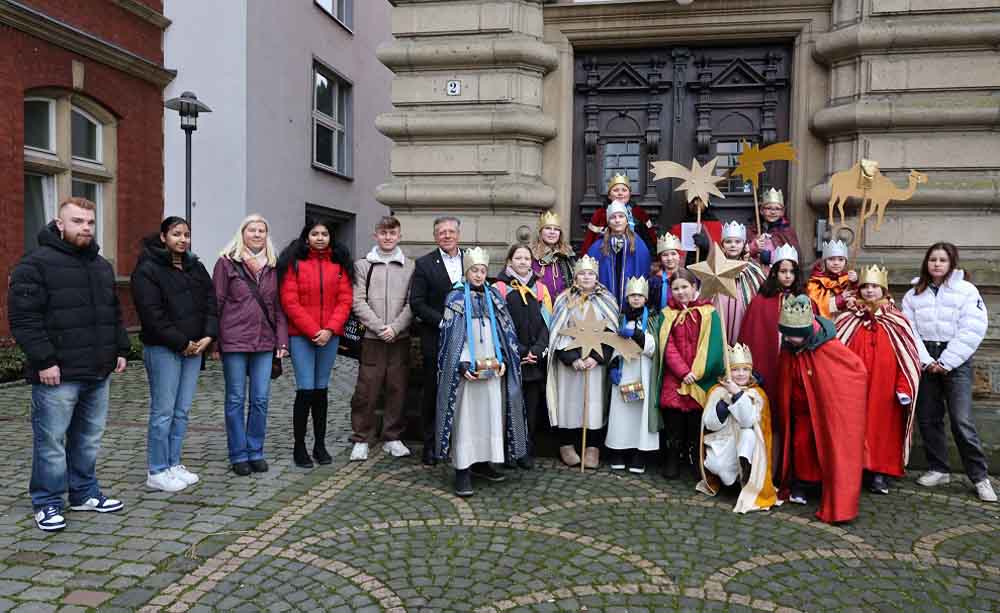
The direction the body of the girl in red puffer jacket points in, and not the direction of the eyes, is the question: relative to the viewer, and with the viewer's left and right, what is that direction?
facing the viewer

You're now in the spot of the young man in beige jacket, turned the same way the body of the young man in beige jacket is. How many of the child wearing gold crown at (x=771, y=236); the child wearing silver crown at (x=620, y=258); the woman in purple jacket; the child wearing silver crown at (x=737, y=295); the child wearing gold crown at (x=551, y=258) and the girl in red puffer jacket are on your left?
4

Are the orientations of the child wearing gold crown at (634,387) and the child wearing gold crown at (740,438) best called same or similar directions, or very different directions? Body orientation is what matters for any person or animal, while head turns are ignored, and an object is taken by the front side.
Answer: same or similar directions

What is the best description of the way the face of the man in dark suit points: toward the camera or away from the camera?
toward the camera

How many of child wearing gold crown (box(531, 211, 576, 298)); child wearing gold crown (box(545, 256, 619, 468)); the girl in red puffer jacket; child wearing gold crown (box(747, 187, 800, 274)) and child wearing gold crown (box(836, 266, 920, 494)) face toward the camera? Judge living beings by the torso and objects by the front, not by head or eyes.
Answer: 5

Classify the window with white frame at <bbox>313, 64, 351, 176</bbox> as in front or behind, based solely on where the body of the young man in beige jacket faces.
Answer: behind

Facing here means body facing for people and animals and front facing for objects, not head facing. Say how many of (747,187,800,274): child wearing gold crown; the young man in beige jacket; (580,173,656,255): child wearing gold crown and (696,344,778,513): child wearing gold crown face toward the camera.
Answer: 4

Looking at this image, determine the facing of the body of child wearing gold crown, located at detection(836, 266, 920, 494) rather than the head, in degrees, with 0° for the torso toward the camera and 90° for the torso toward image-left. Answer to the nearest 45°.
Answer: approximately 0°

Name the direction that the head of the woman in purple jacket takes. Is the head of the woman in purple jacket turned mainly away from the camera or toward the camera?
toward the camera

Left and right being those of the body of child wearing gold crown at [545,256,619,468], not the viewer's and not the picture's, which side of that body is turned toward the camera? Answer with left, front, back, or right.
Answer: front

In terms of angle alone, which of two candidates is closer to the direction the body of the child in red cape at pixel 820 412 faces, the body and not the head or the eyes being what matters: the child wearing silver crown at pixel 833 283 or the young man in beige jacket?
the young man in beige jacket

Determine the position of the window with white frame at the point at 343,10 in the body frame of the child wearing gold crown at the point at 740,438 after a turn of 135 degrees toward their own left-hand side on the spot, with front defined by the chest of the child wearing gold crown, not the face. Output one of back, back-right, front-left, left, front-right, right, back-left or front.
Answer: left

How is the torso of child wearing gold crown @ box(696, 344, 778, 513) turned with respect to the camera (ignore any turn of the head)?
toward the camera

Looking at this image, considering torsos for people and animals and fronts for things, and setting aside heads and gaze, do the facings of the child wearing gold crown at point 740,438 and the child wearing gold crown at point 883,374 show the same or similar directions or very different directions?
same or similar directions

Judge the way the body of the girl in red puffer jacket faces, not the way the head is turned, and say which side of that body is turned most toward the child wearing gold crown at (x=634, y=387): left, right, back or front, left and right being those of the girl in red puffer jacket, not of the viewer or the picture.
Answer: left
